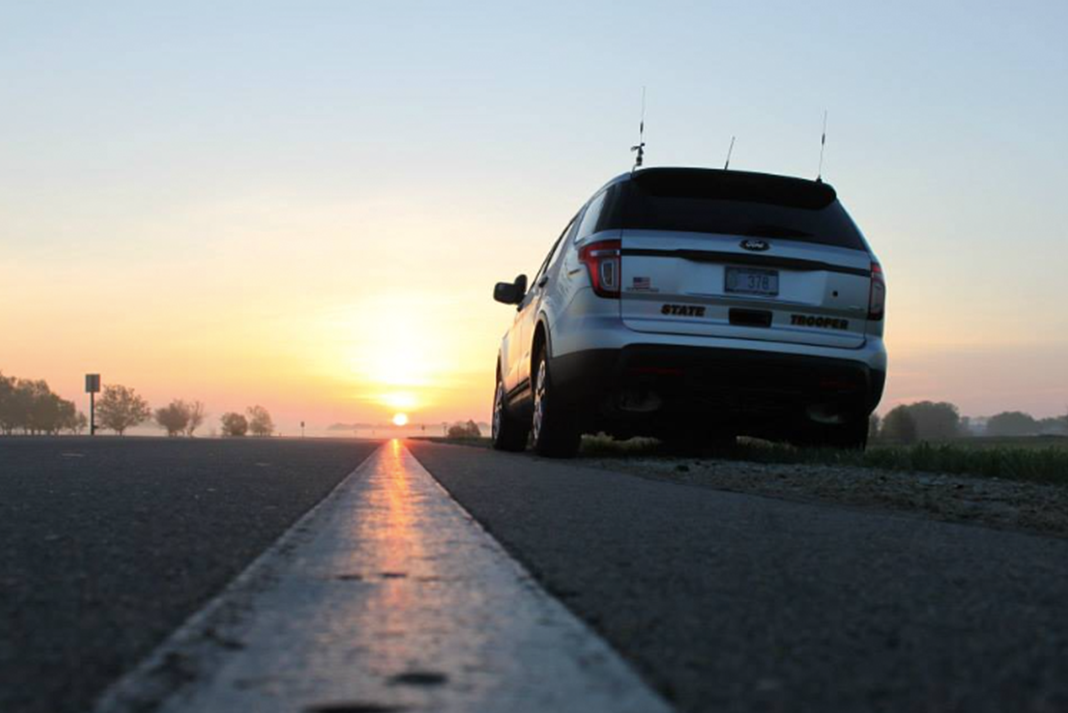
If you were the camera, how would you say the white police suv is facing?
facing away from the viewer and to the left of the viewer
